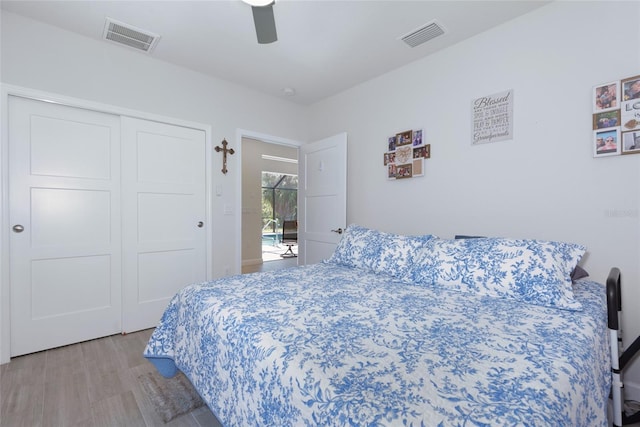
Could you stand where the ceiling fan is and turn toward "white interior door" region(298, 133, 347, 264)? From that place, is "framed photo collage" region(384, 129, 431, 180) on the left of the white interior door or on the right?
right

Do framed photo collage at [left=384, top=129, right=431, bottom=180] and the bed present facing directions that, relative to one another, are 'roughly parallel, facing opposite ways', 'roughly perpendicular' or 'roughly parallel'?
roughly parallel

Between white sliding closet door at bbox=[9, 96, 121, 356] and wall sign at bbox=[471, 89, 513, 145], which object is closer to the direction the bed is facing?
the white sliding closet door

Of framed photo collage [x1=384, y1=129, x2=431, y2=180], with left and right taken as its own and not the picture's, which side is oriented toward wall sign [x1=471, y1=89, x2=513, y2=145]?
left

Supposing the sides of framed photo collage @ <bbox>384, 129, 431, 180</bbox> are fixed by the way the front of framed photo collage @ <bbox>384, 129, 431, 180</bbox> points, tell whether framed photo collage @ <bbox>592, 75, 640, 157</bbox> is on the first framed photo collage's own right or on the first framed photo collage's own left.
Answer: on the first framed photo collage's own left

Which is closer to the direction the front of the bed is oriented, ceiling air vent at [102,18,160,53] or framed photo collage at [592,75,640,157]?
the ceiling air vent

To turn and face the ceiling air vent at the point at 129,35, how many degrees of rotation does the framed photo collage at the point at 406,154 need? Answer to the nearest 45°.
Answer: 0° — it already faces it

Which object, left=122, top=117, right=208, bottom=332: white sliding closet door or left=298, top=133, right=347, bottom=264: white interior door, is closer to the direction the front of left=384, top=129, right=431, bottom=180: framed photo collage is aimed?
the white sliding closet door

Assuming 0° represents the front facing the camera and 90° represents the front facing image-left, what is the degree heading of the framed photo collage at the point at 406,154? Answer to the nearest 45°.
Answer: approximately 45°

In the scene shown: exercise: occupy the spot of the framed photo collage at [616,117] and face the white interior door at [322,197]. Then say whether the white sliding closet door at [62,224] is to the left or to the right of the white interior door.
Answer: left

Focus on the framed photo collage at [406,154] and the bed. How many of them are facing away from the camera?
0

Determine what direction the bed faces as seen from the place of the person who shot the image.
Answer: facing the viewer and to the left of the viewer

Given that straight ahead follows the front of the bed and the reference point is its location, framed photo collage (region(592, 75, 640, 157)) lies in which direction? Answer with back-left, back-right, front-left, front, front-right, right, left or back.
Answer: back

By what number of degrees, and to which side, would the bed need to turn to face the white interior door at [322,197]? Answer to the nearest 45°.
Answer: approximately 135° to its right

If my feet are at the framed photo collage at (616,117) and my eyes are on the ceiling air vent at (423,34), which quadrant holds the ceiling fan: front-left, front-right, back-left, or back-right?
front-left
